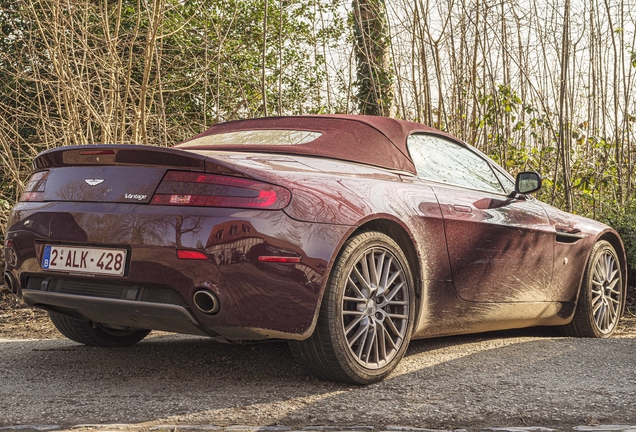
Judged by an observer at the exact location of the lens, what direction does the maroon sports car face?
facing away from the viewer and to the right of the viewer

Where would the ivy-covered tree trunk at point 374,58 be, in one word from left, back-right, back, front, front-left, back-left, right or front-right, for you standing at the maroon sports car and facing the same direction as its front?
front-left
